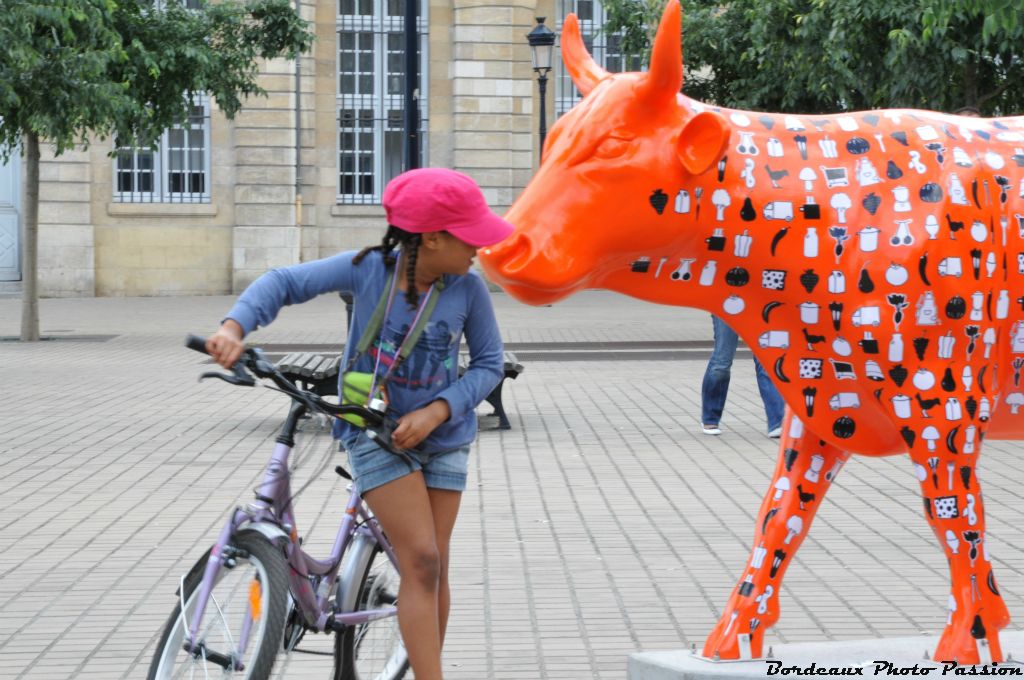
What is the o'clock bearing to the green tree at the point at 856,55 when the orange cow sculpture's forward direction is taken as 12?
The green tree is roughly at 3 o'clock from the orange cow sculpture.

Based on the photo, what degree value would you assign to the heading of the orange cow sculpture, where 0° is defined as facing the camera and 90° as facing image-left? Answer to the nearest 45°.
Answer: approximately 90°

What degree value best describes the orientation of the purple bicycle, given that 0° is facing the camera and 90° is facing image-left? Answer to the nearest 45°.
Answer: approximately 45°

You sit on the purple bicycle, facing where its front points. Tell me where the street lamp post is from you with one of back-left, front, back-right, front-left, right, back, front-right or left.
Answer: back-right

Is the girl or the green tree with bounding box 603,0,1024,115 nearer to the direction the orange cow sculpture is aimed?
the girl

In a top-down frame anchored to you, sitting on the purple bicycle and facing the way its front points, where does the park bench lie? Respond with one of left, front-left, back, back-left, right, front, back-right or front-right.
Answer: back-right

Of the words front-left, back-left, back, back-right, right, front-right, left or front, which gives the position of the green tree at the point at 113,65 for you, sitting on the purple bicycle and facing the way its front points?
back-right

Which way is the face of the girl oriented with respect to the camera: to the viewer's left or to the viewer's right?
to the viewer's right

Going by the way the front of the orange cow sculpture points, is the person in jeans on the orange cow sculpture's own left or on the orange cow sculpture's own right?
on the orange cow sculpture's own right

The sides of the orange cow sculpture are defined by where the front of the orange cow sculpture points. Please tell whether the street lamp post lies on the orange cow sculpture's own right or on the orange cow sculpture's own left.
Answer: on the orange cow sculpture's own right
